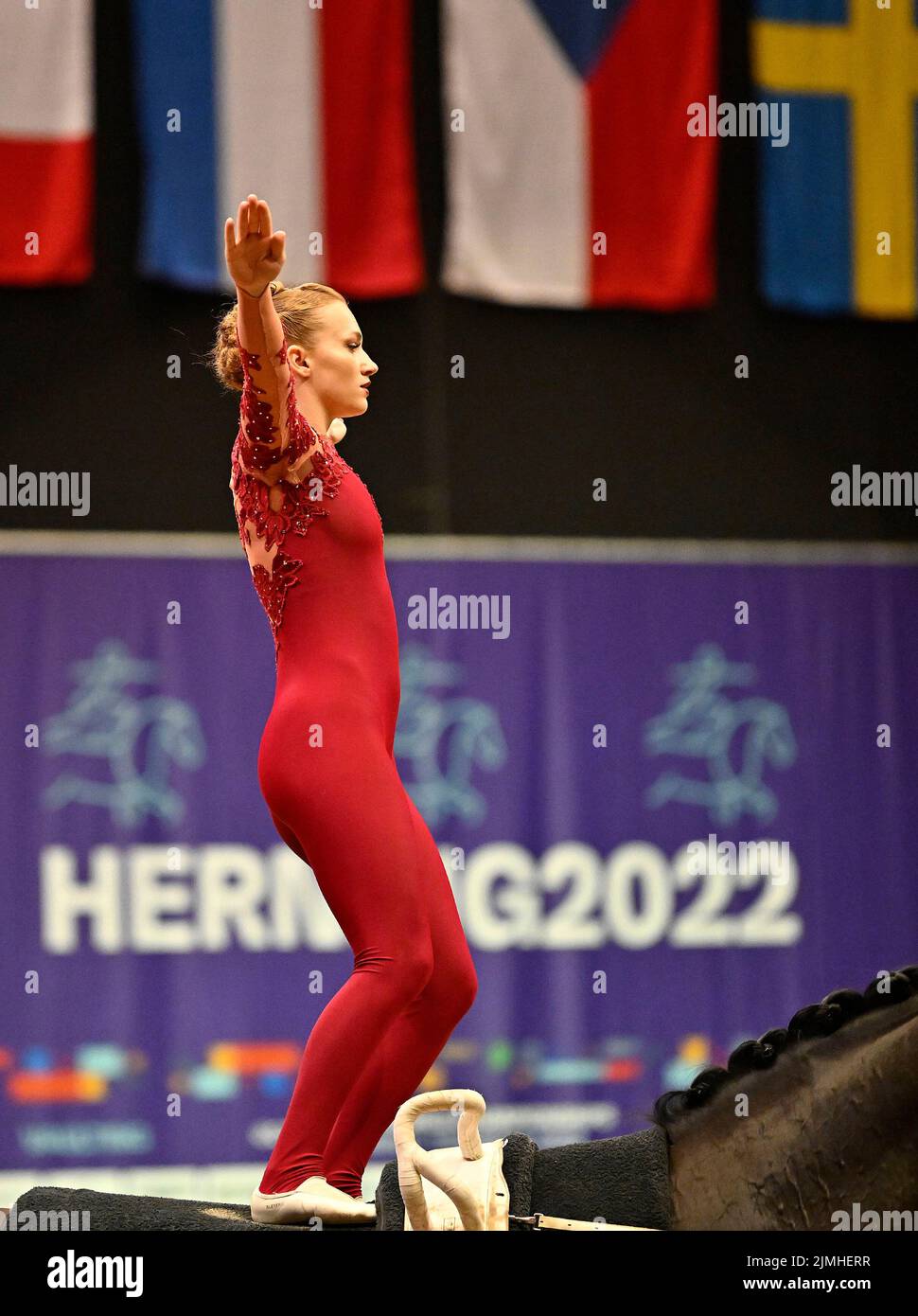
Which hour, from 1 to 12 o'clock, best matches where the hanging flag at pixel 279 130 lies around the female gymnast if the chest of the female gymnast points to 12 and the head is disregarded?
The hanging flag is roughly at 9 o'clock from the female gymnast.

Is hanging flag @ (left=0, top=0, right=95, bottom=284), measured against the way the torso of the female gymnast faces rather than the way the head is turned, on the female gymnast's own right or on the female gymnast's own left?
on the female gymnast's own left

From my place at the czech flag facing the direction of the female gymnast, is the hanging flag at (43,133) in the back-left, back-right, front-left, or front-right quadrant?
front-right

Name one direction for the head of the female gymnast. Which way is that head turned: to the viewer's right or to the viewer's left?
to the viewer's right

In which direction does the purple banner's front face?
toward the camera

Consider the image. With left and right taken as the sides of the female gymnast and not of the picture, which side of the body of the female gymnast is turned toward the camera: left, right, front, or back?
right

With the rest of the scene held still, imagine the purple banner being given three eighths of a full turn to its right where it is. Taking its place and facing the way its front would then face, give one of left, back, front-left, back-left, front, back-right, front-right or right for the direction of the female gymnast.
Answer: back-left
